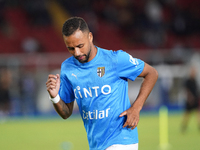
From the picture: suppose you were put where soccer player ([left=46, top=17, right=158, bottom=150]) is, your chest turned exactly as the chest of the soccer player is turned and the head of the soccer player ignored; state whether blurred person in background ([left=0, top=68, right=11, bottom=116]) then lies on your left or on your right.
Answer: on your right

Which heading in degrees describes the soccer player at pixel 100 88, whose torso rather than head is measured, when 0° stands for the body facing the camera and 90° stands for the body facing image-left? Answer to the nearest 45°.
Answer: approximately 45°
